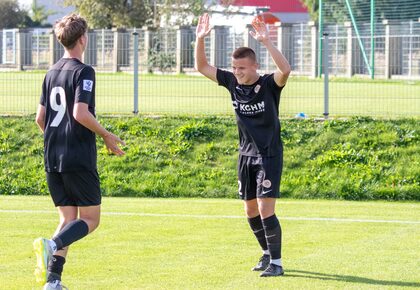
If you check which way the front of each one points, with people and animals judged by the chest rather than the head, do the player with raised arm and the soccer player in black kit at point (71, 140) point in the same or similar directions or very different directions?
very different directions

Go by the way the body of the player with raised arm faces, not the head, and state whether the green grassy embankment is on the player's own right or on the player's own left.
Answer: on the player's own right

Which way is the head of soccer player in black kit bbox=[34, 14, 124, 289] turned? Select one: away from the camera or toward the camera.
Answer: away from the camera

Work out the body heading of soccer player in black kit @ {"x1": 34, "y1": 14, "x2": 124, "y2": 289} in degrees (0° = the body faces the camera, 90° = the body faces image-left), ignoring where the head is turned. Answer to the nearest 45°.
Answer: approximately 225°

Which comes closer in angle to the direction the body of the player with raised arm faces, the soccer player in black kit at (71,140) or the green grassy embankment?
the soccer player in black kit

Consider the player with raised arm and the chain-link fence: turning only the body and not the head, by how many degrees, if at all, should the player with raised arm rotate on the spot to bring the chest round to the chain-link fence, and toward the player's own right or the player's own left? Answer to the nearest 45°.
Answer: approximately 135° to the player's own right

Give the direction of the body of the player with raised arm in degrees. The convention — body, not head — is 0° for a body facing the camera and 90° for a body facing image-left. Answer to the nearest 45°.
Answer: approximately 45°
